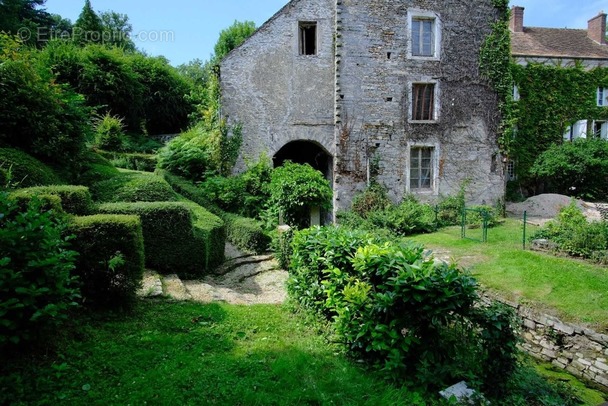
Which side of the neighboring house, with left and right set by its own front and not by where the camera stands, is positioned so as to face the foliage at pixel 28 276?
front

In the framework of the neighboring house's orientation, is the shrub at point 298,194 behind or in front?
in front

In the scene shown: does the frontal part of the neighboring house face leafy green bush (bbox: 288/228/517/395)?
yes

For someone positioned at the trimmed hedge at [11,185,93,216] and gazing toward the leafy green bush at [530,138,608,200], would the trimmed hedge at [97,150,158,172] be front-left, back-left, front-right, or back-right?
front-left

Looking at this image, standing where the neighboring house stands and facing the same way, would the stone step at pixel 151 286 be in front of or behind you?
in front

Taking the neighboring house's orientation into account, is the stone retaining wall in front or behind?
in front

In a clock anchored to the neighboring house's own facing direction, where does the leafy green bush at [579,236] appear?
The leafy green bush is roughly at 12 o'clock from the neighboring house.

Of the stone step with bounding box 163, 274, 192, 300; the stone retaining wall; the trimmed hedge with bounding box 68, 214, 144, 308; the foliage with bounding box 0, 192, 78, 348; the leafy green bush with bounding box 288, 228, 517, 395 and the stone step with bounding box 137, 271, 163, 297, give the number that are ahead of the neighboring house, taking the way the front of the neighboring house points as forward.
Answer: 6

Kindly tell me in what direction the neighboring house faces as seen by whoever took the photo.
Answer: facing the viewer
